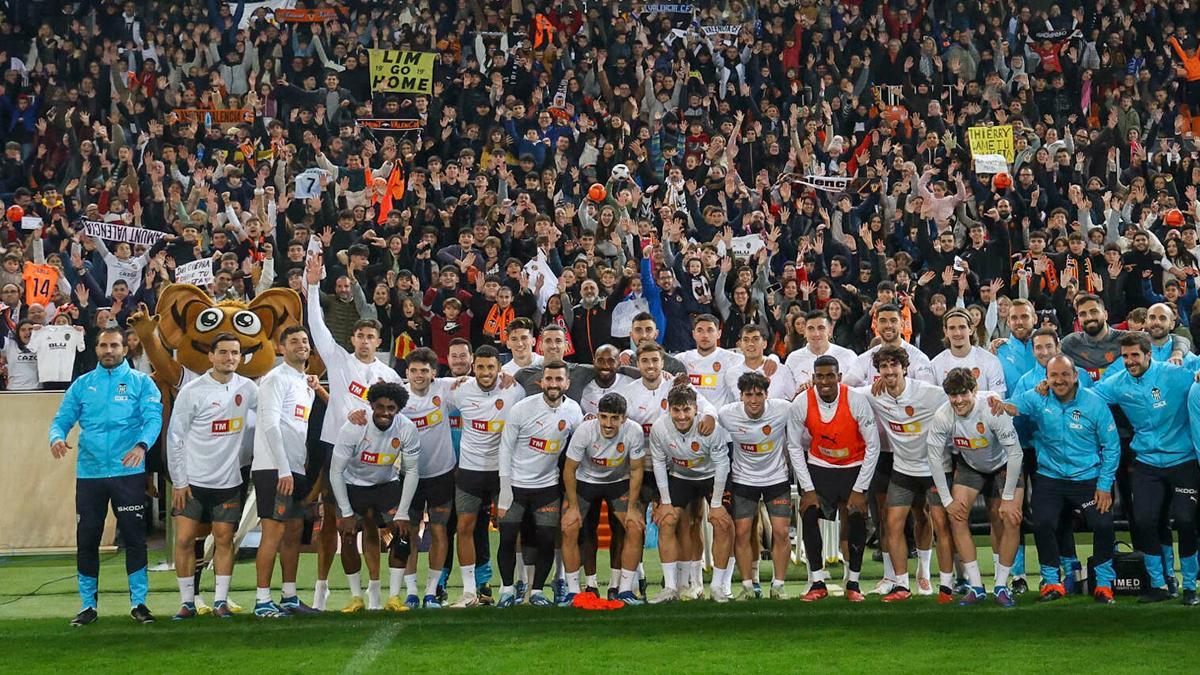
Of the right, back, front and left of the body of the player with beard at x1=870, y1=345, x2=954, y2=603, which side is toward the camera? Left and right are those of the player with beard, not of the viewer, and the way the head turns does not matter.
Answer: front

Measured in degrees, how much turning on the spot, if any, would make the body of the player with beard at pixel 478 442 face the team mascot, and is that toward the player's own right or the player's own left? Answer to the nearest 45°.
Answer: approximately 135° to the player's own right

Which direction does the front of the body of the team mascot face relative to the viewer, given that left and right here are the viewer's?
facing the viewer

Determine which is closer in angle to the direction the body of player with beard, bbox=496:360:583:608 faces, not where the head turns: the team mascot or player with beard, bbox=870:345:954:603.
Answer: the player with beard

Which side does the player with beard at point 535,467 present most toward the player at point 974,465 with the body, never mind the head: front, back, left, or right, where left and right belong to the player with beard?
left

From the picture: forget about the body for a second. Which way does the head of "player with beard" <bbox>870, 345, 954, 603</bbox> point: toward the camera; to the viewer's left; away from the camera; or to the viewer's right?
toward the camera

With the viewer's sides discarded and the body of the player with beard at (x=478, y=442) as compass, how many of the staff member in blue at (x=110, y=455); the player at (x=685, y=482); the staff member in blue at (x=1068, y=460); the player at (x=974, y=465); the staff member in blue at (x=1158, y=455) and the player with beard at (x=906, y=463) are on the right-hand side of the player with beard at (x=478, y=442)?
1

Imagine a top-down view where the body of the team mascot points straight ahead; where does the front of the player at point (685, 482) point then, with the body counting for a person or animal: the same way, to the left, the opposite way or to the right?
the same way

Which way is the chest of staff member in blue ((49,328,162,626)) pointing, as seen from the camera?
toward the camera

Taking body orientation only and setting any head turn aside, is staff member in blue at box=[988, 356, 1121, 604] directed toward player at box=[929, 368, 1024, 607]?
no

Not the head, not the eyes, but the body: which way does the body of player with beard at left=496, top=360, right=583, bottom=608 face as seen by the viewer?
toward the camera

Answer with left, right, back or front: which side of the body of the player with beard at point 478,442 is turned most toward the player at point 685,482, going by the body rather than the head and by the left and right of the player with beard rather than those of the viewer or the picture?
left

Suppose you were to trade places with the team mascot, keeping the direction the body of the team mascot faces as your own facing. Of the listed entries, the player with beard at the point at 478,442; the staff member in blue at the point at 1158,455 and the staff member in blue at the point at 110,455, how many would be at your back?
0

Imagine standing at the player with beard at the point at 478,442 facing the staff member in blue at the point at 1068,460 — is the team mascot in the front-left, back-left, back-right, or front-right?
back-left

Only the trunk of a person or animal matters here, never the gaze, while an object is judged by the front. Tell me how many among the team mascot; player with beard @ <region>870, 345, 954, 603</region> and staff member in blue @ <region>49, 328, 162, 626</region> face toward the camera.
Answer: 3

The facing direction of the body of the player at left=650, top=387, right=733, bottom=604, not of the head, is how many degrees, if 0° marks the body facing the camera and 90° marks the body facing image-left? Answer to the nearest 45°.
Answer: approximately 0°
